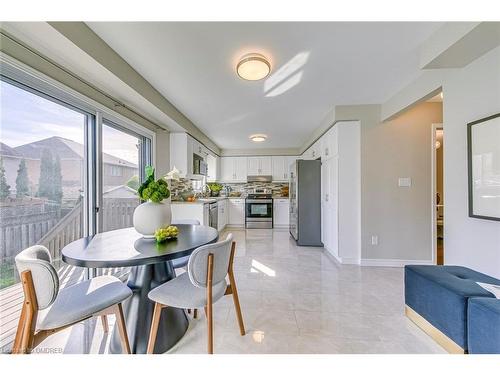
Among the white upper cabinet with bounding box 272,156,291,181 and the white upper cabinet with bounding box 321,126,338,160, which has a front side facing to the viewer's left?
the white upper cabinet with bounding box 321,126,338,160

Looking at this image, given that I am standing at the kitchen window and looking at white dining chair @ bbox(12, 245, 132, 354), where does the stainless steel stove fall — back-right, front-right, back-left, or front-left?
back-left

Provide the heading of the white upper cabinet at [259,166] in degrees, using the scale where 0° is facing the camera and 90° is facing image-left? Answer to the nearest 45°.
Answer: approximately 0°

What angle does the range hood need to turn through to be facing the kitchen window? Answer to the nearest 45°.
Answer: approximately 45° to its right

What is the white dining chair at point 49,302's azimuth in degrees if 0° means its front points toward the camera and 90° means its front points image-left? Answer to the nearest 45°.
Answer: approximately 270°

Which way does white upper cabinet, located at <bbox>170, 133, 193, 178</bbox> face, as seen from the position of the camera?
facing to the right of the viewer

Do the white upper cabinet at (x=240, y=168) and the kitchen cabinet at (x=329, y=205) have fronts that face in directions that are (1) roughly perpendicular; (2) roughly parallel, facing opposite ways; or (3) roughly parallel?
roughly perpendicular

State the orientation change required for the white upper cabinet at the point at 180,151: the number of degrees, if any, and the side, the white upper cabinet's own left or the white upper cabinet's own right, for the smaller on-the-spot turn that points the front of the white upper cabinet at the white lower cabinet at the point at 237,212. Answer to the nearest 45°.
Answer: approximately 45° to the white upper cabinet's own left

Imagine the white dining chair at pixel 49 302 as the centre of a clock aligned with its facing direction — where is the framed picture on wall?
The framed picture on wall is roughly at 1 o'clock from the white dining chair.

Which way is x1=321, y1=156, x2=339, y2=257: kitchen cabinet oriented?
to the viewer's left
